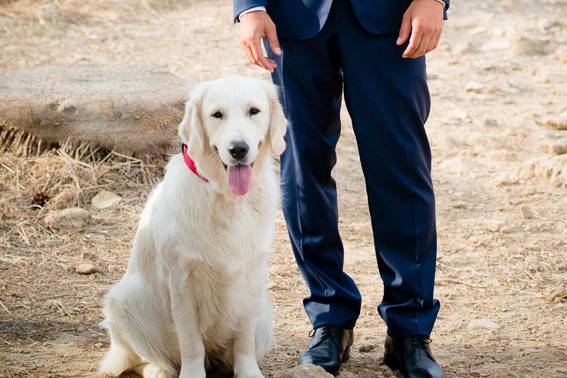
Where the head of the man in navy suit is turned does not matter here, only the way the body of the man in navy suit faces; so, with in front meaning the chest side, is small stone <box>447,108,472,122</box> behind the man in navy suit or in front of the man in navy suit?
behind

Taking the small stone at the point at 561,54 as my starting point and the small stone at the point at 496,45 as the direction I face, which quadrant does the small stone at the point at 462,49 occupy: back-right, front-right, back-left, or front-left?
front-left

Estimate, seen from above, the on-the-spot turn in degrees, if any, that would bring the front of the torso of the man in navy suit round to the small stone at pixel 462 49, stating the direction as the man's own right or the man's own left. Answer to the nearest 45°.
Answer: approximately 180°

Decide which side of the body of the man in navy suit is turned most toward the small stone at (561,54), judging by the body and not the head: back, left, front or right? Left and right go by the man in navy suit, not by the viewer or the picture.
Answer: back

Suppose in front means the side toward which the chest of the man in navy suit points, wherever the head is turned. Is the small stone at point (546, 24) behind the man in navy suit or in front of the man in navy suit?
behind

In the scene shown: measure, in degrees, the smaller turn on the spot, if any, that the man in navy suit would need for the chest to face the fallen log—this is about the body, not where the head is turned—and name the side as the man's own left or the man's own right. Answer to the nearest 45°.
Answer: approximately 135° to the man's own right

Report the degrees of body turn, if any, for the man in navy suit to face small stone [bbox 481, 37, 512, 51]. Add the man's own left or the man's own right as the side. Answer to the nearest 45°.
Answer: approximately 180°

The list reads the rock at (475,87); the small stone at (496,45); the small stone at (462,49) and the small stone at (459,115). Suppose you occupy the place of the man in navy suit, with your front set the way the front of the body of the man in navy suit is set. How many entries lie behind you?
4

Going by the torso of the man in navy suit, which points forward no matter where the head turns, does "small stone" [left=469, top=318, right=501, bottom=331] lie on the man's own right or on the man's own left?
on the man's own left

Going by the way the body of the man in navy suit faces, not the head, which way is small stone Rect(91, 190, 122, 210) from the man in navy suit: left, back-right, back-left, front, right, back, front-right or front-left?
back-right

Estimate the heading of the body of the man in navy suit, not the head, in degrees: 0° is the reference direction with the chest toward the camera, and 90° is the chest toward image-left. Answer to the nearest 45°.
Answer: approximately 0°

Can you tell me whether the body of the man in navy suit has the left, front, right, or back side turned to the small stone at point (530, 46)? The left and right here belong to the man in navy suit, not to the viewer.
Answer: back
